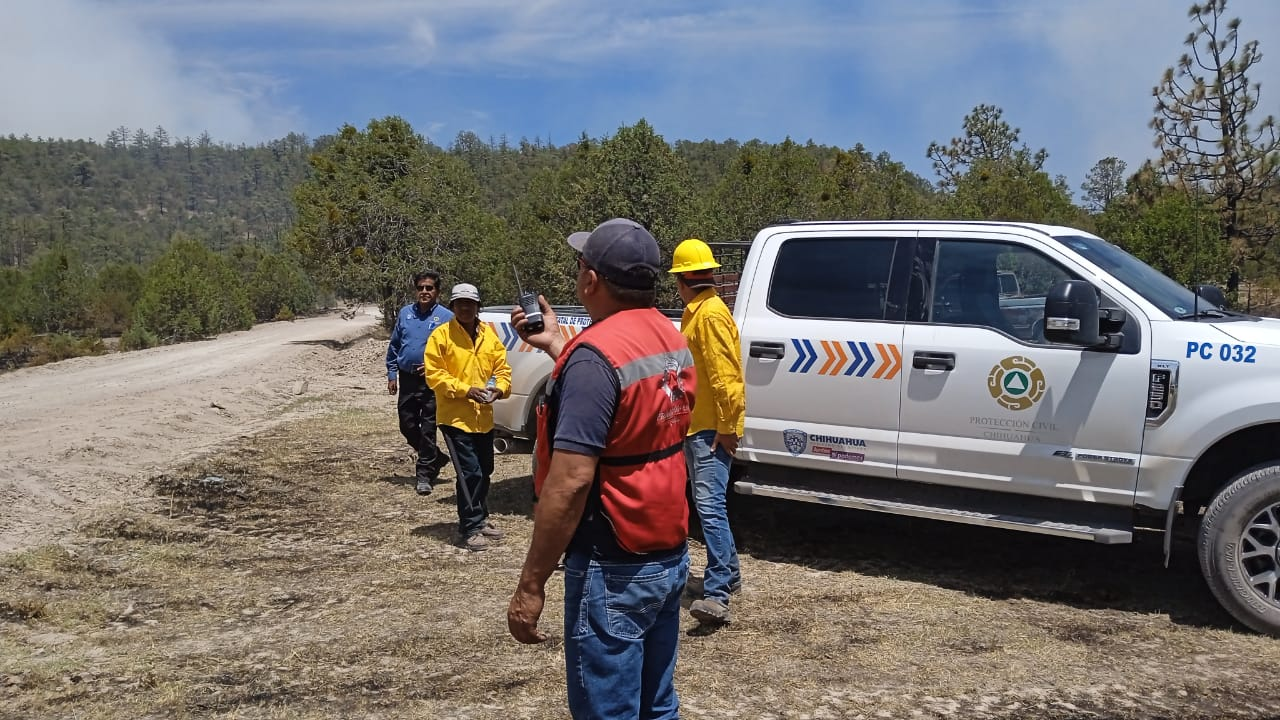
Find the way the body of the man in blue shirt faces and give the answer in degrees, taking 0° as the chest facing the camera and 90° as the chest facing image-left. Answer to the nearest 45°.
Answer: approximately 0°

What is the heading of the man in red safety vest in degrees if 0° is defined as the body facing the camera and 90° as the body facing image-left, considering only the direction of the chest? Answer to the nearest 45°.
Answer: approximately 135°

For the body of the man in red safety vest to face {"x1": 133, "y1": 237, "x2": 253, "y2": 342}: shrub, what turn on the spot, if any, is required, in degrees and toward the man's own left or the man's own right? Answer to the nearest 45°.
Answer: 0° — they already face it

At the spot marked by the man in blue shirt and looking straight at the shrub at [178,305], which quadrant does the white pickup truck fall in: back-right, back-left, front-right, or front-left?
back-right

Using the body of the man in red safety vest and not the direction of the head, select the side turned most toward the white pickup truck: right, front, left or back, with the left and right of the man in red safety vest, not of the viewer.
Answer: right

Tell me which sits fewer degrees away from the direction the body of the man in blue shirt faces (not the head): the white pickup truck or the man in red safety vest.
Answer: the man in red safety vest

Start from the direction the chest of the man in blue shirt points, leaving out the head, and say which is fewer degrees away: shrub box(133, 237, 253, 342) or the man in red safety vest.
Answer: the man in red safety vest

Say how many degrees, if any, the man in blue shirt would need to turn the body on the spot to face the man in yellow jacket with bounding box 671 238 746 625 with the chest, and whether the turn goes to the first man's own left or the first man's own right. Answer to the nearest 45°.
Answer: approximately 45° to the first man's own left

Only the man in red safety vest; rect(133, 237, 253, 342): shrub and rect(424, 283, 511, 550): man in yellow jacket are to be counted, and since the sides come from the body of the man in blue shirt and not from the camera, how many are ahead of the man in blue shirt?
2

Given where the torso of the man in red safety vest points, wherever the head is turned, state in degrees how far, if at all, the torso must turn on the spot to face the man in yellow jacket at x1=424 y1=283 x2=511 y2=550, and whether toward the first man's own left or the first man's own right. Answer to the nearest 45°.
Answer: approximately 45° to the first man's own right

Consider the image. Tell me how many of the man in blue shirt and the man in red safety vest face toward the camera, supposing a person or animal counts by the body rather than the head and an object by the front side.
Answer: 1
